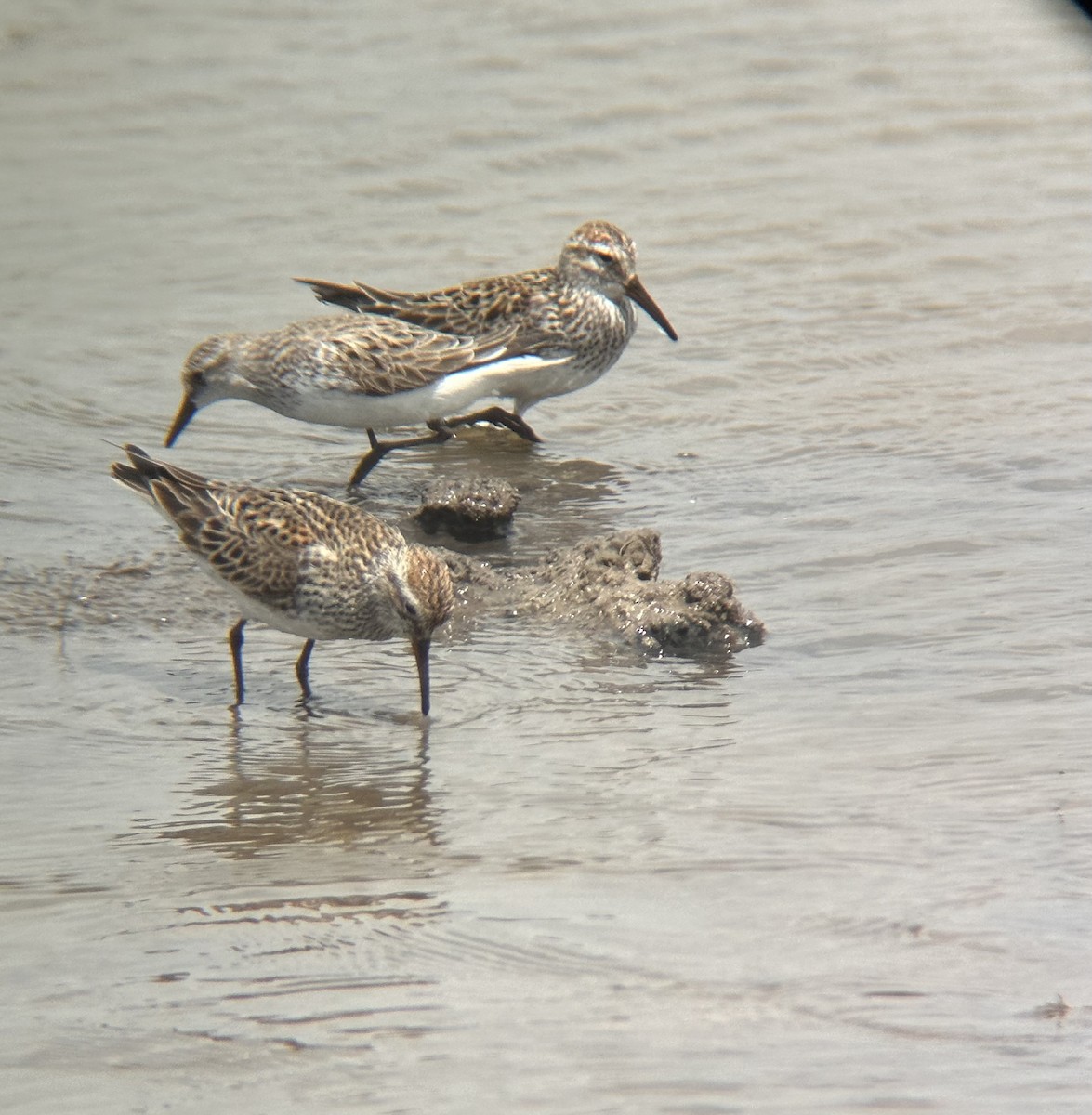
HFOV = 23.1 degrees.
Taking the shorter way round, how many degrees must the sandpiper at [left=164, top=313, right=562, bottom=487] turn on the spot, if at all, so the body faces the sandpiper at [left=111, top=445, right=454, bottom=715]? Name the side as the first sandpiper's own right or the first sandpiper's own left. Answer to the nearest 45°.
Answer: approximately 90° to the first sandpiper's own left

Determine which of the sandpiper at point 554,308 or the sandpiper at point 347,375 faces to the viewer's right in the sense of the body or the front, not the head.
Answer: the sandpiper at point 554,308

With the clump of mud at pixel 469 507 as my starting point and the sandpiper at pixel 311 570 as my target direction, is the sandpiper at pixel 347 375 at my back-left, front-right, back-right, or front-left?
back-right

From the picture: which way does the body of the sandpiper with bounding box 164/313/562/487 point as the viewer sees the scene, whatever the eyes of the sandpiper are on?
to the viewer's left

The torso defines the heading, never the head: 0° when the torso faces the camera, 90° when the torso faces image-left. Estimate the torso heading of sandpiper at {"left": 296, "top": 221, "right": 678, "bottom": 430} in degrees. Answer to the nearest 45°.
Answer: approximately 270°

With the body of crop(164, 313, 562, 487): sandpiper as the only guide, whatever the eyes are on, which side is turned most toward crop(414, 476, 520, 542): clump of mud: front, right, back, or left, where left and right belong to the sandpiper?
left

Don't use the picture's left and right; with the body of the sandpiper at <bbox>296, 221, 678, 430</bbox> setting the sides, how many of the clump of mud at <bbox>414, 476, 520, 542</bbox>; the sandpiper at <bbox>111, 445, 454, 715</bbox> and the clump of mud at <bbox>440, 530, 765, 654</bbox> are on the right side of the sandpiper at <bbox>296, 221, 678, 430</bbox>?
3

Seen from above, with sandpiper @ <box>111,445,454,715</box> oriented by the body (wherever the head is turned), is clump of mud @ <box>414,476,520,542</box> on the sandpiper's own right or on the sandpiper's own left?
on the sandpiper's own left

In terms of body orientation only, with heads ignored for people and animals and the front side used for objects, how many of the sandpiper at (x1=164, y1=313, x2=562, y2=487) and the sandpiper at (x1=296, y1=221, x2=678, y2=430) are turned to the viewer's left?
1

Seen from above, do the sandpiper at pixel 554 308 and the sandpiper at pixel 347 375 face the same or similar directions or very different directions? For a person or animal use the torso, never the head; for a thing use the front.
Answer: very different directions

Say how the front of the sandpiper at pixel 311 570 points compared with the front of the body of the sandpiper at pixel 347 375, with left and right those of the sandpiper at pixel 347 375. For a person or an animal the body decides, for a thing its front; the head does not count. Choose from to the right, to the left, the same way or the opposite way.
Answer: the opposite way

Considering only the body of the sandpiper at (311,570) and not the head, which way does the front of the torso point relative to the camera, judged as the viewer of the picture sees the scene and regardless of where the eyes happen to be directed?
to the viewer's right
